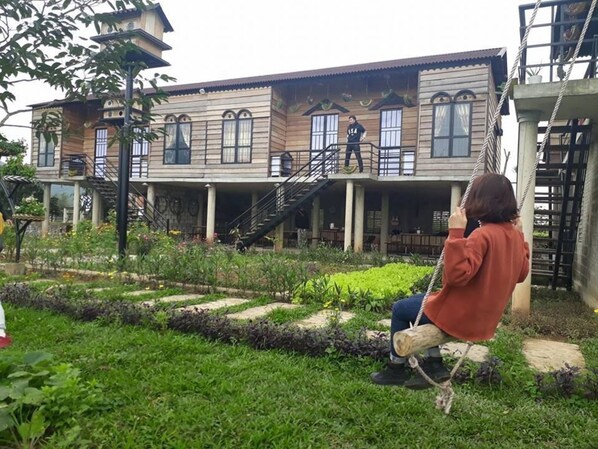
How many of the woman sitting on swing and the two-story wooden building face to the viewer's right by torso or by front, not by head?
0

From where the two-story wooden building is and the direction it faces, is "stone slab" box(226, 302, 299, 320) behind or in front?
in front

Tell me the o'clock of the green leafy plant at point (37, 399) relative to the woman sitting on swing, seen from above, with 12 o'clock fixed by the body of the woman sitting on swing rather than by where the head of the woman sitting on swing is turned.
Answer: The green leafy plant is roughly at 10 o'clock from the woman sitting on swing.

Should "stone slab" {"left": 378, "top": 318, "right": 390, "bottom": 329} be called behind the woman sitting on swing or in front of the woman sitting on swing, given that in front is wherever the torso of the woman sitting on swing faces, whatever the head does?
in front

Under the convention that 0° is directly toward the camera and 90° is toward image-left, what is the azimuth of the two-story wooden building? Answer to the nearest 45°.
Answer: approximately 45°

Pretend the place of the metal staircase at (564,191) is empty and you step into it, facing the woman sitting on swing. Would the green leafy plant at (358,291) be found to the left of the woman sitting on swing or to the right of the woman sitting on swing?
right

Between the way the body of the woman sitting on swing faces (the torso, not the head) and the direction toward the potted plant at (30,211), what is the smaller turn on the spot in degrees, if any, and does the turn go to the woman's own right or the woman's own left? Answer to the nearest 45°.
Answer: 0° — they already face it

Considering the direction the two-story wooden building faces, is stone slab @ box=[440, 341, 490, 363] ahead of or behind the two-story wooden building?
ahead

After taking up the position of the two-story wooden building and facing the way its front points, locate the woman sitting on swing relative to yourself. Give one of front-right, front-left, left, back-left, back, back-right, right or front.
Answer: front-left

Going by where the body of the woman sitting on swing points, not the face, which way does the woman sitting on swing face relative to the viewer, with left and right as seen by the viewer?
facing away from the viewer and to the left of the viewer
